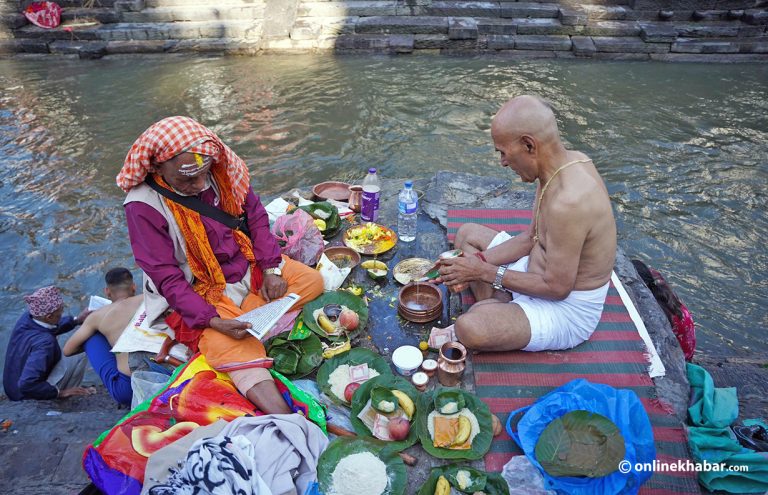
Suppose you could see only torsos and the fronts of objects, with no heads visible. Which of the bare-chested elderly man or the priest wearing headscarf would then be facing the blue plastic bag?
the priest wearing headscarf

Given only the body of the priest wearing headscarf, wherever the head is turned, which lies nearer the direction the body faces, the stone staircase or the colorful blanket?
the colorful blanket

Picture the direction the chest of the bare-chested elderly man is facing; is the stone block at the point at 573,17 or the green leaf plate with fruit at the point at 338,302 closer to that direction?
the green leaf plate with fruit

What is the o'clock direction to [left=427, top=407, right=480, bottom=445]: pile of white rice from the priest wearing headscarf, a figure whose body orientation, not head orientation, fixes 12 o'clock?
The pile of white rice is roughly at 12 o'clock from the priest wearing headscarf.

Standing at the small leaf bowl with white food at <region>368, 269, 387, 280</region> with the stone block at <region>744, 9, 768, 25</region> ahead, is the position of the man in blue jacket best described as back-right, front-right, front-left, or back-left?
back-left

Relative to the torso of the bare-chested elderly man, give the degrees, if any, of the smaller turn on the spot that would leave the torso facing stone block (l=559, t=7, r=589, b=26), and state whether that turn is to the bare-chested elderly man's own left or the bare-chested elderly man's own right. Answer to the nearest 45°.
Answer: approximately 90° to the bare-chested elderly man's own right

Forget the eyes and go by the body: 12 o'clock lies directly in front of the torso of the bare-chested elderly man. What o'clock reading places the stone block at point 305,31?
The stone block is roughly at 2 o'clock from the bare-chested elderly man.

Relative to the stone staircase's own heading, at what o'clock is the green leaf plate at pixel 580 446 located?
The green leaf plate is roughly at 12 o'clock from the stone staircase.

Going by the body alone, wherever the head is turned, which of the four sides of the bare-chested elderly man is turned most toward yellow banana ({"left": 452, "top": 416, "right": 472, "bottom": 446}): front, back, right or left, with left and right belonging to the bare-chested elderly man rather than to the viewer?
left

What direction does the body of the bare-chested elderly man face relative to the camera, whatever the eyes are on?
to the viewer's left

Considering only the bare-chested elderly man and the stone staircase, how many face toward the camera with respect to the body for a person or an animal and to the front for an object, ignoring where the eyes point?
1

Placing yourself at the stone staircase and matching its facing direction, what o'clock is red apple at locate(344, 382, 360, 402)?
The red apple is roughly at 12 o'clock from the stone staircase.
